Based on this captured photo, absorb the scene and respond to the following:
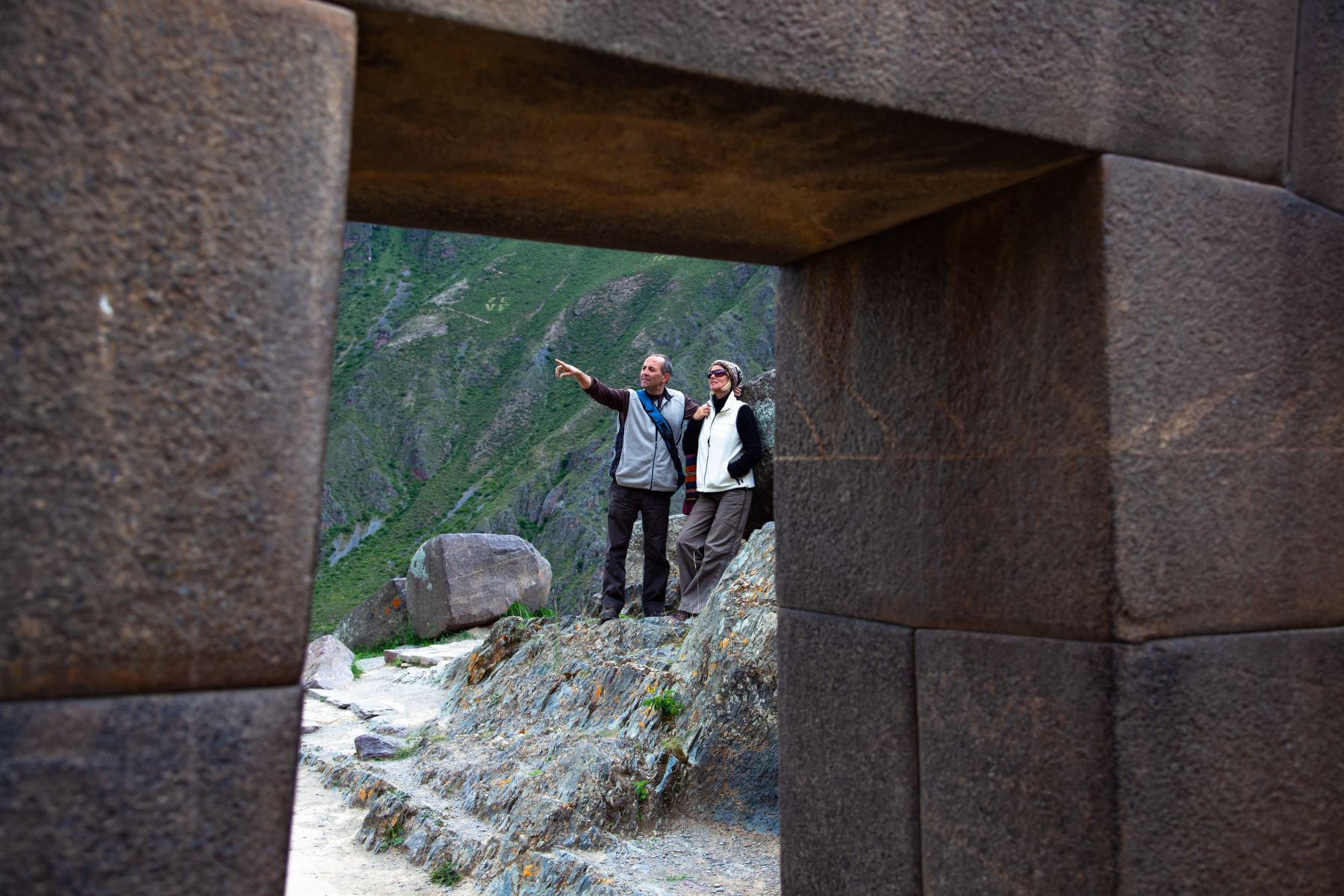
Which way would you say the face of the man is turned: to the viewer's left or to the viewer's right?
to the viewer's left

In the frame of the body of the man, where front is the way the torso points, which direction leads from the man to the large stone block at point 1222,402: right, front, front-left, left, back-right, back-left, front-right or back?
front

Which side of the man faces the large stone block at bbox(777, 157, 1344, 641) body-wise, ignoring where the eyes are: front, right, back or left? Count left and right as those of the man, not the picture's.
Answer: front

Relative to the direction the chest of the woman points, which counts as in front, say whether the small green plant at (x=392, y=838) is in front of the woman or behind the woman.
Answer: in front

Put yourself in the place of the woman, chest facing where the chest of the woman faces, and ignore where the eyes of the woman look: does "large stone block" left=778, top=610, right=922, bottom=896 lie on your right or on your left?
on your left

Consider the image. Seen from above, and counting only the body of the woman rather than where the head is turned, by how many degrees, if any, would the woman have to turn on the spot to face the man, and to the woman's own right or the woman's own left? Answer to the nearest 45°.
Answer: approximately 90° to the woman's own right

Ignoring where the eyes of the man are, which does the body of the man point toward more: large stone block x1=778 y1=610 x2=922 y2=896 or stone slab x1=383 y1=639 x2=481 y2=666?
the large stone block

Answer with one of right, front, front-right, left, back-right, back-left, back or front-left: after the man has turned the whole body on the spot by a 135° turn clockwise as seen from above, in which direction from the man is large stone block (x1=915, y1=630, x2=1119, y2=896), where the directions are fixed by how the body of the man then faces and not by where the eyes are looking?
back-left

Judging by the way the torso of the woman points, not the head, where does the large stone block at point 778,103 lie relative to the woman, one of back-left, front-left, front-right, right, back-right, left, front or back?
front-left

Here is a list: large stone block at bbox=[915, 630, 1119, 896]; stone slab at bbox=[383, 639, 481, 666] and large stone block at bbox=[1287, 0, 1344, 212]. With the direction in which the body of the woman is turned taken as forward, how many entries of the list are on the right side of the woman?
1

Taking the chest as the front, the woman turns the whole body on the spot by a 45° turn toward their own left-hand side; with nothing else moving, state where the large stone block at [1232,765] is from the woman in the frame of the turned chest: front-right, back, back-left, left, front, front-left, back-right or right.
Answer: front

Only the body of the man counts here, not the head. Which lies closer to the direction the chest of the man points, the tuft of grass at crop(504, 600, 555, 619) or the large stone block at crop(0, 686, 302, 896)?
the large stone block

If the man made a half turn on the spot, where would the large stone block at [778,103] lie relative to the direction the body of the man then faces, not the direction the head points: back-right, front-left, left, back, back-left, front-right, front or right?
back

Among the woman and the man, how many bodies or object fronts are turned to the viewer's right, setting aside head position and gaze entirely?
0

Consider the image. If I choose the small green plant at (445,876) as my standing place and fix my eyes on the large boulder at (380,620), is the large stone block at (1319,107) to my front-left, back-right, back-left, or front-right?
back-right

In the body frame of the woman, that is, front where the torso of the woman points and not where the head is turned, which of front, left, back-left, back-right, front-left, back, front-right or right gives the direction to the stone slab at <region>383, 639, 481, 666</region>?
right

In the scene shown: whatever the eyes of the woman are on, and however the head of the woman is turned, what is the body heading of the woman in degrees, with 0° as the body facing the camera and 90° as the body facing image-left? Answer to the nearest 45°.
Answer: approximately 45°

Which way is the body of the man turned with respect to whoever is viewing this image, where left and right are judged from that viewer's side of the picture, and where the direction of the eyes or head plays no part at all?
facing the viewer
